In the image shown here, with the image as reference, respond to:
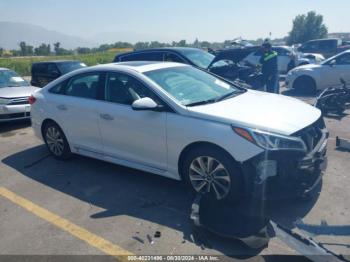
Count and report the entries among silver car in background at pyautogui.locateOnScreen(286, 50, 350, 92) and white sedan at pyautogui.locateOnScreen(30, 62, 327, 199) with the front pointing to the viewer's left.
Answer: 1

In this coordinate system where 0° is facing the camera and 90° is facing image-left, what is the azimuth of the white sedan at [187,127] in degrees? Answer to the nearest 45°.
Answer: approximately 315°

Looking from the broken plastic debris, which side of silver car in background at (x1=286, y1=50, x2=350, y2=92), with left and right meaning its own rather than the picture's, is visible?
left

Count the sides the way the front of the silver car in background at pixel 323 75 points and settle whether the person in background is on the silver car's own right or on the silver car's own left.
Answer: on the silver car's own left

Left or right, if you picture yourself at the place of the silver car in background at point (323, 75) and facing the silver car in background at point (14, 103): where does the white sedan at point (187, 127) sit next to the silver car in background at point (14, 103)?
left

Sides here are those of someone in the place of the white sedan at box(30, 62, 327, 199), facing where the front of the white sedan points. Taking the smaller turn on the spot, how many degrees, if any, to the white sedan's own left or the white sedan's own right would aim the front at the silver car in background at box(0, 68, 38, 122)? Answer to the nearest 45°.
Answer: approximately 180°

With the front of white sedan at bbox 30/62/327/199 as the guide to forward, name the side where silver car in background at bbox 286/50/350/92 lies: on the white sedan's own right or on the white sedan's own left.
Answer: on the white sedan's own left

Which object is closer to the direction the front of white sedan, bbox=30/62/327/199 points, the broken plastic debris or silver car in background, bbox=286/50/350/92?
the broken plastic debris

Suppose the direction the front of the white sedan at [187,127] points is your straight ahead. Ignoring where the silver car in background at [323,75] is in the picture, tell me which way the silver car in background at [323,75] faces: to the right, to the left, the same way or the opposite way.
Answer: the opposite way

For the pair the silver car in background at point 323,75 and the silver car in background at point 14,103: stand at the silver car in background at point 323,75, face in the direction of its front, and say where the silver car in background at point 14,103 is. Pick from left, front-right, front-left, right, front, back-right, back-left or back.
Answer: front-left

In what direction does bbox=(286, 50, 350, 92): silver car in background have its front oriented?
to the viewer's left
